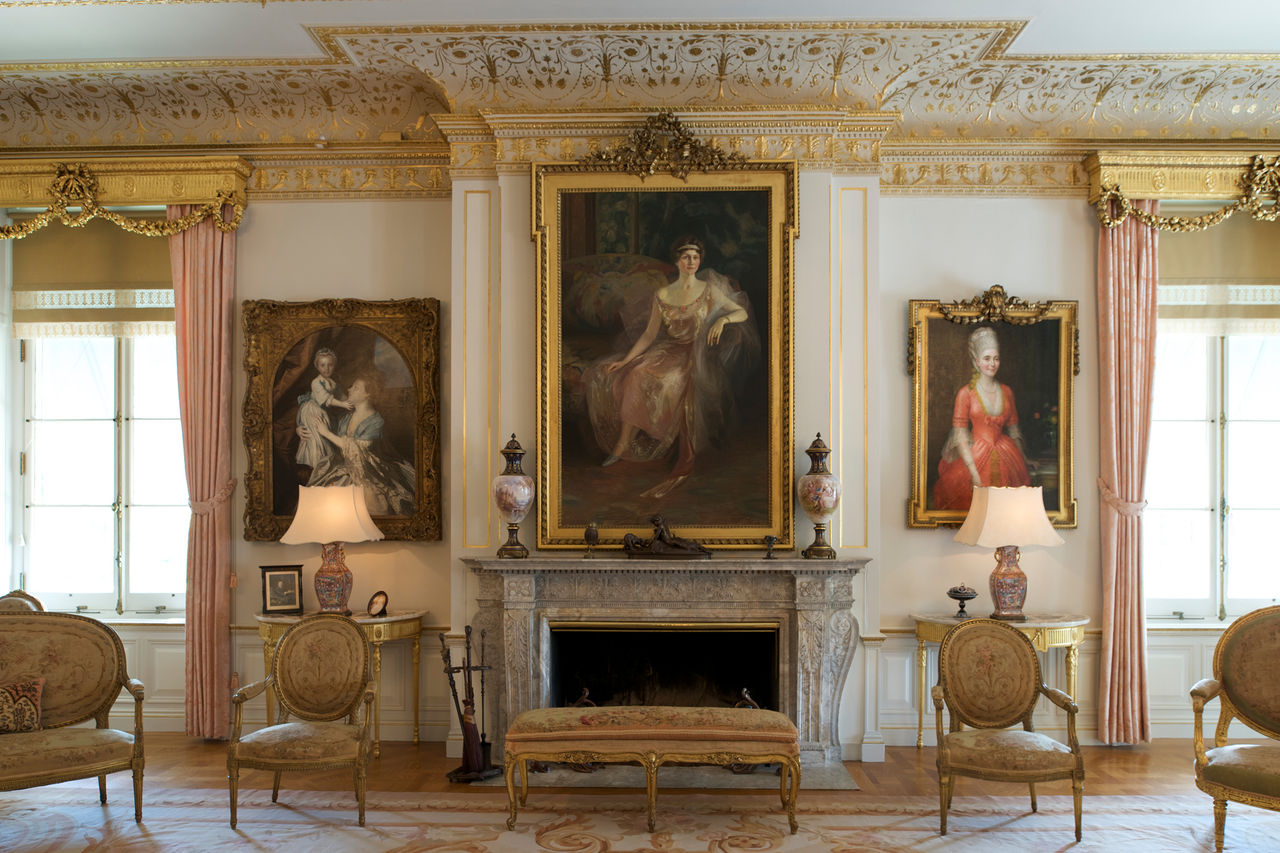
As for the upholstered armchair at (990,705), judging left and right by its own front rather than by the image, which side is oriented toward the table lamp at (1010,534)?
back

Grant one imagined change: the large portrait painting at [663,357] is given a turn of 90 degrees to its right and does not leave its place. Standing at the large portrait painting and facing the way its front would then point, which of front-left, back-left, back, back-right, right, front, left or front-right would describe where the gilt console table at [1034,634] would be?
back

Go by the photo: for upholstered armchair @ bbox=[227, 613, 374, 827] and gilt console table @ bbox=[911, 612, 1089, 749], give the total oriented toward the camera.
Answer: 2

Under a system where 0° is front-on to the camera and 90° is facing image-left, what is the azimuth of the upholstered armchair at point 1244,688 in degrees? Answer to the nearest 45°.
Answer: approximately 45°

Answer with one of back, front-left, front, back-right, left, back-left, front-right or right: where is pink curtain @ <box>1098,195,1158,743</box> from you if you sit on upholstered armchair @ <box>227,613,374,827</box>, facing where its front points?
left

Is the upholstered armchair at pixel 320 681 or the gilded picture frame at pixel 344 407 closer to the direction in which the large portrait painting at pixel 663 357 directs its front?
the upholstered armchair

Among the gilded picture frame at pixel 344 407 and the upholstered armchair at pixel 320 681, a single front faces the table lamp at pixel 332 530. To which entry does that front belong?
the gilded picture frame

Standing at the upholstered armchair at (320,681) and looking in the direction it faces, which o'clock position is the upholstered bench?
The upholstered bench is roughly at 10 o'clock from the upholstered armchair.
